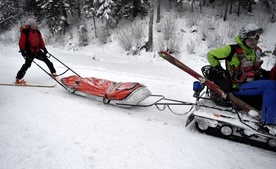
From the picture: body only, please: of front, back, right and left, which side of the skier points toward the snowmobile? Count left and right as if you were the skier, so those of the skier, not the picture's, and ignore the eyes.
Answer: front

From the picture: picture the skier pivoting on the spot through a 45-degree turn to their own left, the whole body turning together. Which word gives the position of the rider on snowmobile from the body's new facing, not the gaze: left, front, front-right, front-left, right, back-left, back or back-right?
front-right

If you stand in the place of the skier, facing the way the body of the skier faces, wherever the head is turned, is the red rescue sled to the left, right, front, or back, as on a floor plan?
front

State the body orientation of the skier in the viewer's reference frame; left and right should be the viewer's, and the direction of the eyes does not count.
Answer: facing the viewer and to the right of the viewer
